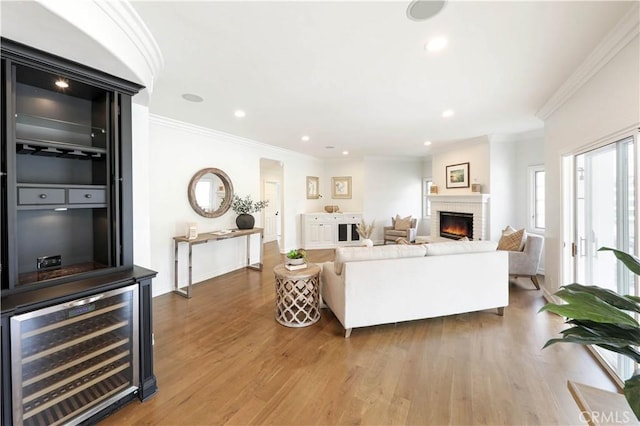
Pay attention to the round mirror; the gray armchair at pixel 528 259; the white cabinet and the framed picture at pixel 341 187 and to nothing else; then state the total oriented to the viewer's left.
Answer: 1

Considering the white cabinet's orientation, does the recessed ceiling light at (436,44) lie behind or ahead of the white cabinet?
ahead

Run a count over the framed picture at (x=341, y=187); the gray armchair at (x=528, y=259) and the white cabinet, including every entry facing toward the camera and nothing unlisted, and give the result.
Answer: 2

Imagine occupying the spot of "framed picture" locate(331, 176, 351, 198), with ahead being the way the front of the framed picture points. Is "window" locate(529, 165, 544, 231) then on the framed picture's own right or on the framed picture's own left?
on the framed picture's own left

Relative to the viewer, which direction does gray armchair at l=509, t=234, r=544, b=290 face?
to the viewer's left

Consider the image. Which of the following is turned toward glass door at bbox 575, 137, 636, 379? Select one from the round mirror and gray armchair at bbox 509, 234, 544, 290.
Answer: the round mirror

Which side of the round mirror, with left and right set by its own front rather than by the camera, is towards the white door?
left

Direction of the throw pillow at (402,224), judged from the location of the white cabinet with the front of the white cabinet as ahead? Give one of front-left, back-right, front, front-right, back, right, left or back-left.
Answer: left

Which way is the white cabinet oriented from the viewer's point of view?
toward the camera

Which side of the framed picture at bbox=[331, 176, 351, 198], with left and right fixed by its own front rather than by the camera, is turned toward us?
front

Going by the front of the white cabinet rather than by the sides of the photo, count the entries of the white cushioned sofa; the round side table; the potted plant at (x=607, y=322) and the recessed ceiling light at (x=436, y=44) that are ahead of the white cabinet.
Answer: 4

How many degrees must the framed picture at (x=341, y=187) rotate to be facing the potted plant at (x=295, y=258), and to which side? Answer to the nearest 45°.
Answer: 0° — it already faces it

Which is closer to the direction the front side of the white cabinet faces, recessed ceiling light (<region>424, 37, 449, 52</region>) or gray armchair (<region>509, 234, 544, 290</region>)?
the recessed ceiling light
